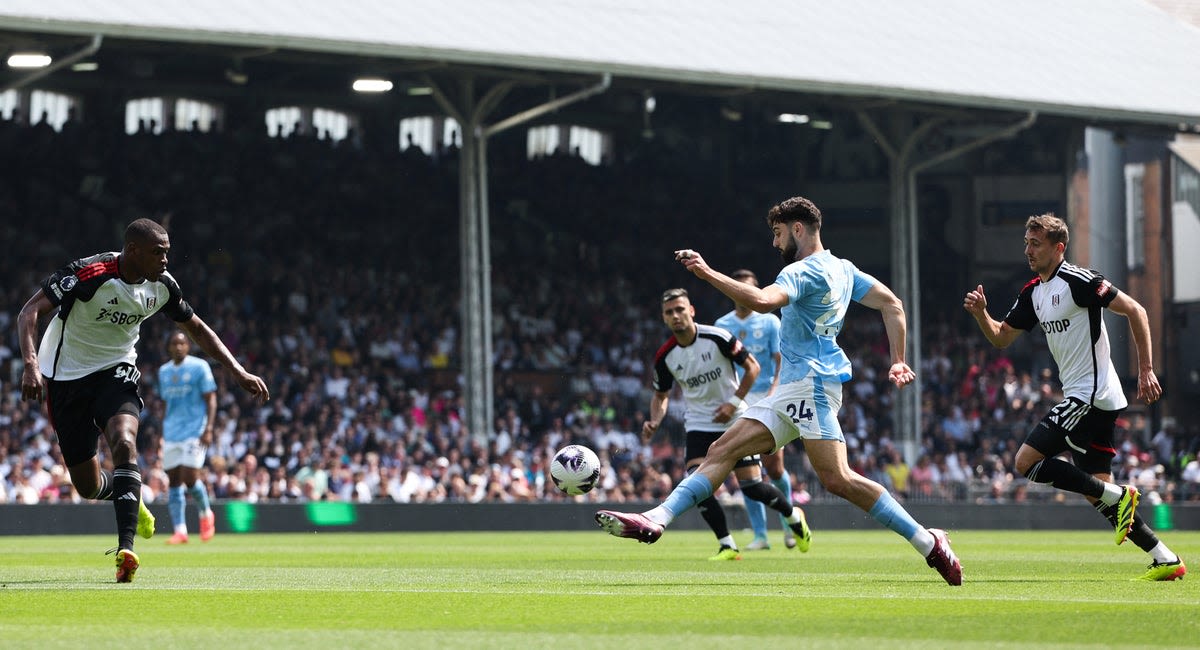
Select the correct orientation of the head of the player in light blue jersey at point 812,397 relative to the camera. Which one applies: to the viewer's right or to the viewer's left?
to the viewer's left

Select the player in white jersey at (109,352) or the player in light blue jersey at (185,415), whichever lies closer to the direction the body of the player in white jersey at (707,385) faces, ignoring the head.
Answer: the player in white jersey

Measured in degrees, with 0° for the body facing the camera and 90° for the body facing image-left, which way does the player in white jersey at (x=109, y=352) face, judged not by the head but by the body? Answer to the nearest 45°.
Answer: approximately 315°

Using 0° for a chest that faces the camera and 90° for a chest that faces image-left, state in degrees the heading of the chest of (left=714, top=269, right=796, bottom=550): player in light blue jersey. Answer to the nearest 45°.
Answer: approximately 0°

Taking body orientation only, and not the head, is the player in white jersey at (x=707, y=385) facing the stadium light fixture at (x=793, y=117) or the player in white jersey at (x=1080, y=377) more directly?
the player in white jersey

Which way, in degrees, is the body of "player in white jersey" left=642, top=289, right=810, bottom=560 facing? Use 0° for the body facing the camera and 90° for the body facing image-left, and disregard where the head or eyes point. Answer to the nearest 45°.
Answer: approximately 45°

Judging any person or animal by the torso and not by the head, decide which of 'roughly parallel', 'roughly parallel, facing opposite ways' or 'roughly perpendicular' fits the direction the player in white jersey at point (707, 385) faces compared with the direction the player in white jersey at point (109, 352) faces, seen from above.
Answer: roughly perpendicular

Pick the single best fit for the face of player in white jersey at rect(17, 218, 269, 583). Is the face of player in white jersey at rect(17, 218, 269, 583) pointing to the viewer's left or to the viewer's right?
to the viewer's right
